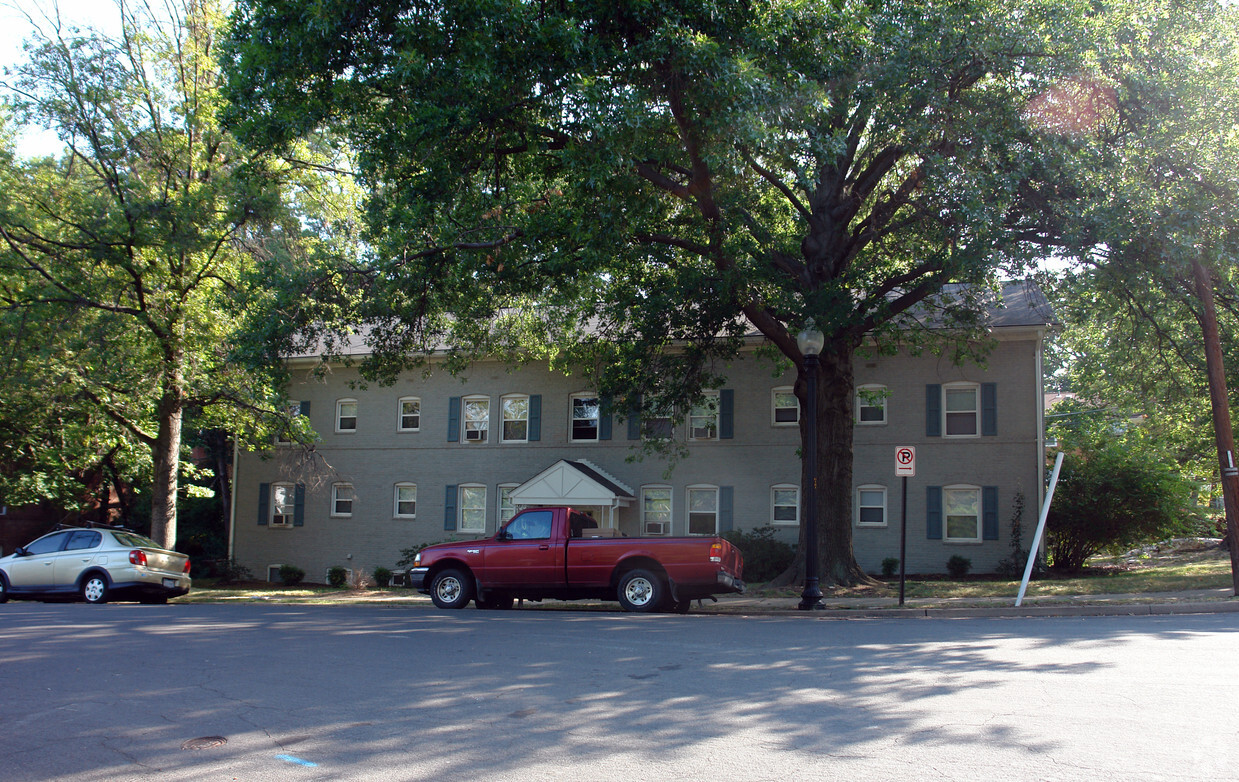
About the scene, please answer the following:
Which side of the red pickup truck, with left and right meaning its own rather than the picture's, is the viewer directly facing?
left

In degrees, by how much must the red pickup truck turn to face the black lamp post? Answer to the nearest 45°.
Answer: approximately 180°

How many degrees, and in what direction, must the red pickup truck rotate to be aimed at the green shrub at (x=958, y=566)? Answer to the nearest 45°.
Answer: approximately 135° to its right

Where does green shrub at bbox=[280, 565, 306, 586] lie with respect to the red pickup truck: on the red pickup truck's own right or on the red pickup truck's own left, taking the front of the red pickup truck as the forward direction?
on the red pickup truck's own right

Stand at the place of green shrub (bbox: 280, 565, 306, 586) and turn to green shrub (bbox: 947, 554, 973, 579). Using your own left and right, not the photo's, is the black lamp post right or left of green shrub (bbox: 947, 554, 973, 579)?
right

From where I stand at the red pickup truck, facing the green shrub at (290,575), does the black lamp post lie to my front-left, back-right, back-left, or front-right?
back-right

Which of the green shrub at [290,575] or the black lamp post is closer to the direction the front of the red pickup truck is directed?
the green shrub
